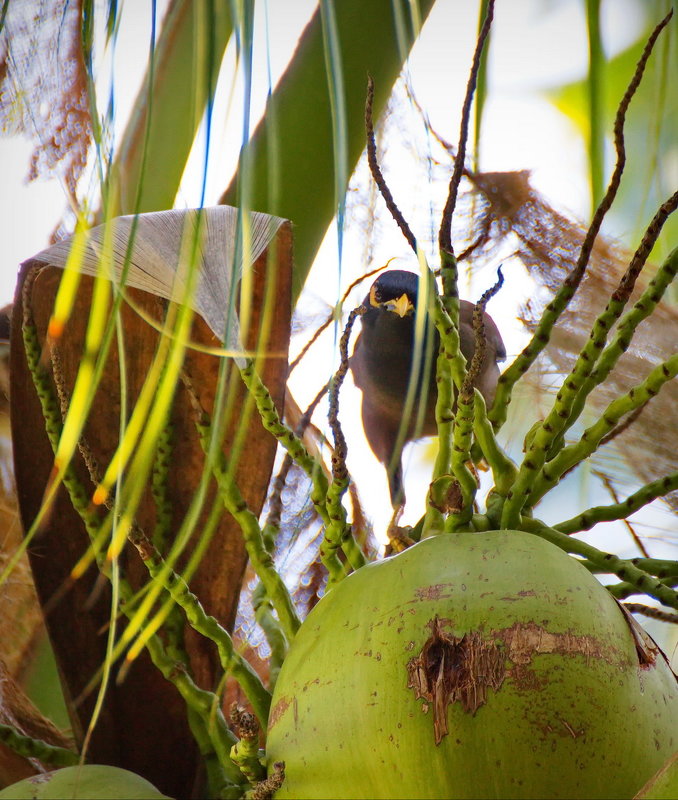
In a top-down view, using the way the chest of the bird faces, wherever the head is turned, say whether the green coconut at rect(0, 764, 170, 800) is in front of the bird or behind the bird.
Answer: in front

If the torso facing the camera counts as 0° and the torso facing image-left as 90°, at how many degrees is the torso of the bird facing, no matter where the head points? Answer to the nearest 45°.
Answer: approximately 0°

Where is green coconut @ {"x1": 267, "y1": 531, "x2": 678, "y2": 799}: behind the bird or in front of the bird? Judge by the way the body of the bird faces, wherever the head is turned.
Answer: in front
